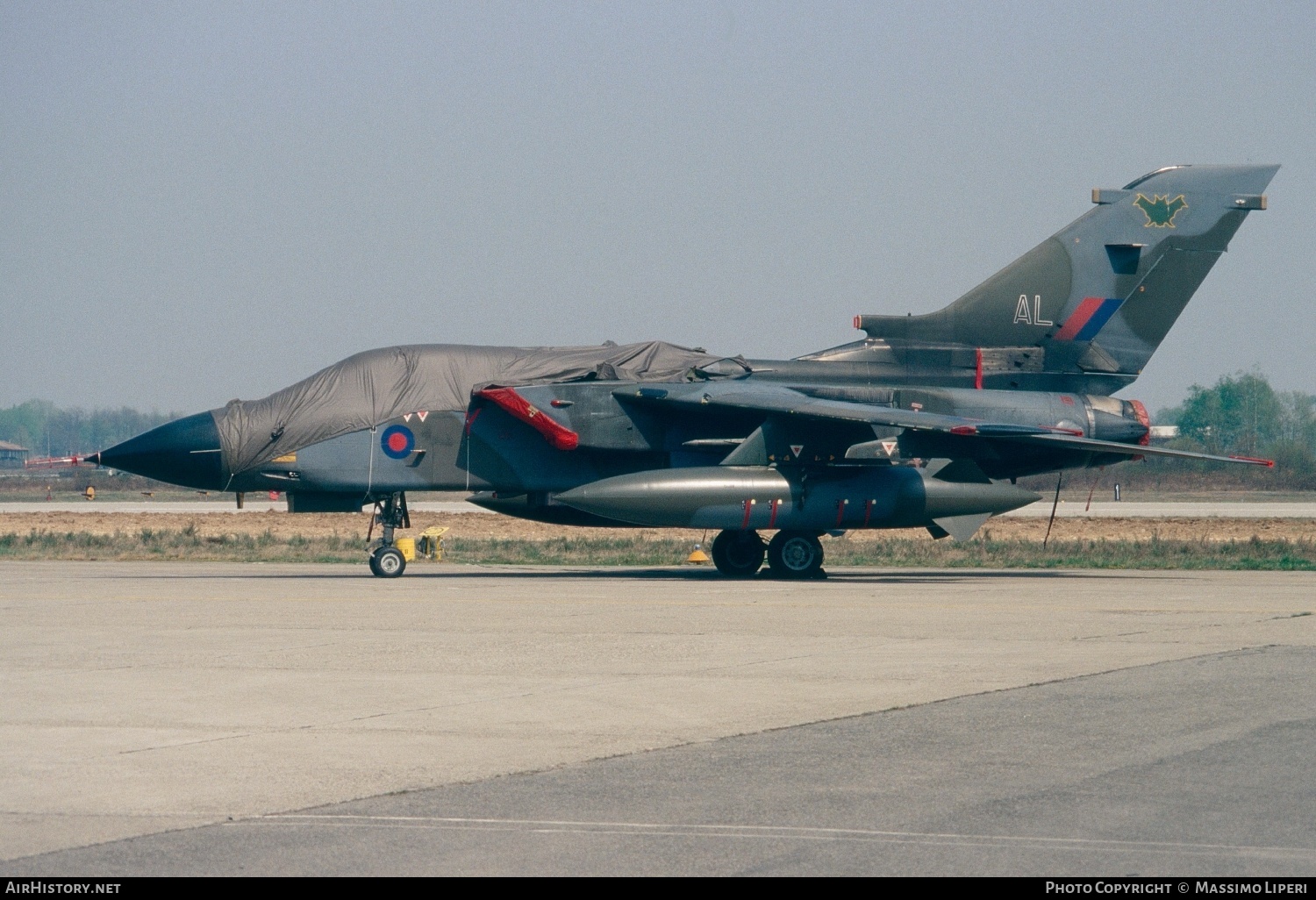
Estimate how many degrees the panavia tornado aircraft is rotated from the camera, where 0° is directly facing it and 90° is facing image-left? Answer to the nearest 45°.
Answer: approximately 90°
